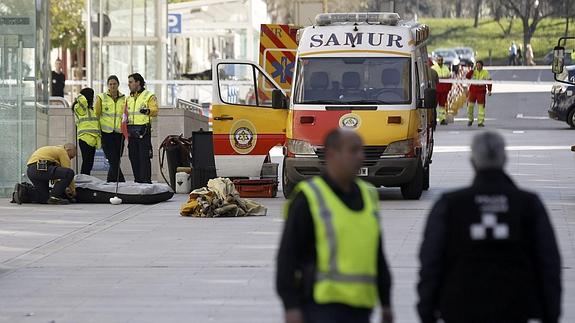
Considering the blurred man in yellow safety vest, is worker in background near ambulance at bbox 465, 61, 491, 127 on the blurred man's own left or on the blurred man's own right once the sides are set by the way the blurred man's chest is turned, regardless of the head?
on the blurred man's own left

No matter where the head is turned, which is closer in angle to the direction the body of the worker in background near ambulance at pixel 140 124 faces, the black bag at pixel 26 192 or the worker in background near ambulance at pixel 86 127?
the black bag

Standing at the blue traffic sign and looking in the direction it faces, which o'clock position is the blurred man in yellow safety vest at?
The blurred man in yellow safety vest is roughly at 12 o'clock from the blue traffic sign.

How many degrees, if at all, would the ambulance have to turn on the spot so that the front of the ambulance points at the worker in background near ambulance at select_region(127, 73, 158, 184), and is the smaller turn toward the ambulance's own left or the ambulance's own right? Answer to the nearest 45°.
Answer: approximately 90° to the ambulance's own right

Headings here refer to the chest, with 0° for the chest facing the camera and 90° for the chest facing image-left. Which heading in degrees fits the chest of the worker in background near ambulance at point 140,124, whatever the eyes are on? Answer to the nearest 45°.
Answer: approximately 45°

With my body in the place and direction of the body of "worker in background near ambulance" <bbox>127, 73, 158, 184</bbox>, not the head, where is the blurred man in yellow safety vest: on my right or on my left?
on my left

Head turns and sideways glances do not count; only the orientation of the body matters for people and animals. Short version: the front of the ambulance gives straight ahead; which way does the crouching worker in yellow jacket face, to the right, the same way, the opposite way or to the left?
to the left

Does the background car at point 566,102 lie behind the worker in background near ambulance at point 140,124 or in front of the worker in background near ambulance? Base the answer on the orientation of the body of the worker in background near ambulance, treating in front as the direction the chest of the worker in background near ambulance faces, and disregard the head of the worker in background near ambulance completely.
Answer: behind

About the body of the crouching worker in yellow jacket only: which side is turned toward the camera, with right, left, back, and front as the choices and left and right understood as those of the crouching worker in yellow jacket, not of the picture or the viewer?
right

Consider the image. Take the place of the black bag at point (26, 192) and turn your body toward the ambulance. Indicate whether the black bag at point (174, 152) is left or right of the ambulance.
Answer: left
